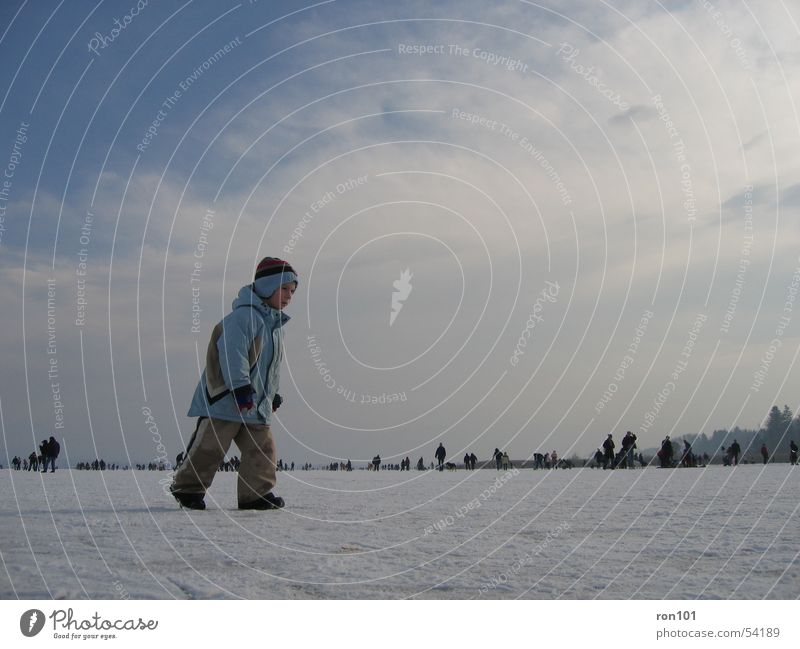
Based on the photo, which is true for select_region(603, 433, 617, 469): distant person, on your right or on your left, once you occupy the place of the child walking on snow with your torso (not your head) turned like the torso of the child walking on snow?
on your left

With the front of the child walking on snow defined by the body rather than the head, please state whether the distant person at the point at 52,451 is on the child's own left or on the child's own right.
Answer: on the child's own left

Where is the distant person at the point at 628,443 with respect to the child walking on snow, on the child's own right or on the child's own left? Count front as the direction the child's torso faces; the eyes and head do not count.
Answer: on the child's own left

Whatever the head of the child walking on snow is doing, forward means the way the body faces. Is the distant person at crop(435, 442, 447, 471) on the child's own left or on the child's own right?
on the child's own left

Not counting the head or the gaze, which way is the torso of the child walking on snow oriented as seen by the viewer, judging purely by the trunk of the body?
to the viewer's right

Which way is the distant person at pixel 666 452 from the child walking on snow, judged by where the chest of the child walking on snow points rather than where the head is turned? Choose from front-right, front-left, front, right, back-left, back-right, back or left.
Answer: front-left

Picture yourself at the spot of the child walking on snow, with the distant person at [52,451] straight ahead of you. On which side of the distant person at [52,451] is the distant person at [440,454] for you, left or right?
right
